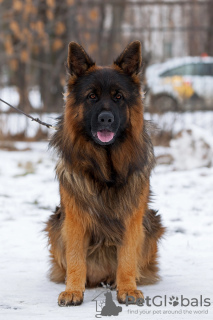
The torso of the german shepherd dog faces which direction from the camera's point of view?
toward the camera

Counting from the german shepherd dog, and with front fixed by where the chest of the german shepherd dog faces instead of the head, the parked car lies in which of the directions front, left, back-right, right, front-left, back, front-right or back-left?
back
